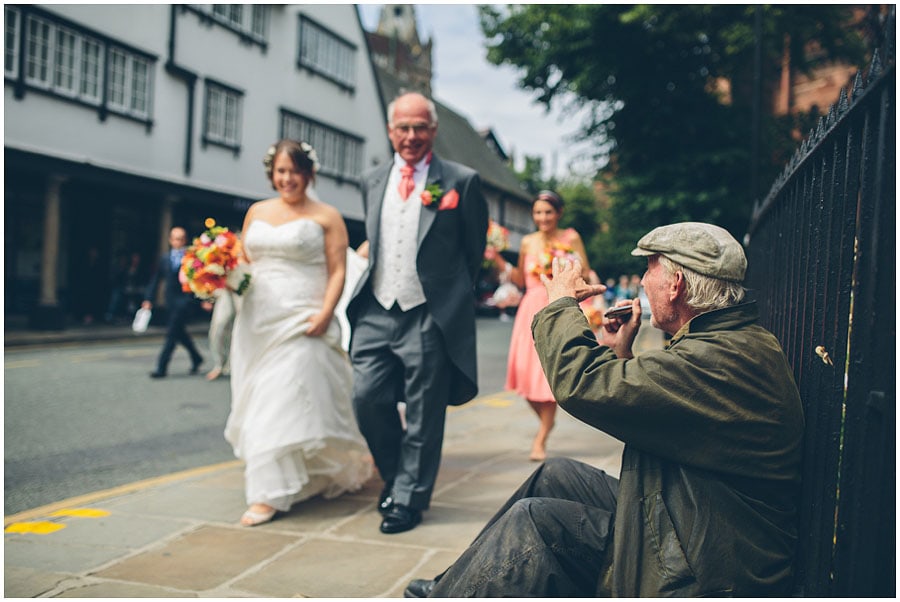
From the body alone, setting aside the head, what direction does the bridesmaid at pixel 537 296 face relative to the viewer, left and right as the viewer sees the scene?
facing the viewer

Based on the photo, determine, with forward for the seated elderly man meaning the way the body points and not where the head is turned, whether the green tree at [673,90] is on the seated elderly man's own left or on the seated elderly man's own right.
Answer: on the seated elderly man's own right

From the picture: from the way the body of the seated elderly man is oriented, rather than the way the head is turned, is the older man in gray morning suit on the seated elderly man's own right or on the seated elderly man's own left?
on the seated elderly man's own right

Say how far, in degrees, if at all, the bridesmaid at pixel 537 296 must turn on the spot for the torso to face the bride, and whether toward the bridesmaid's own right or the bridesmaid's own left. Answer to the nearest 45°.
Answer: approximately 45° to the bridesmaid's own right

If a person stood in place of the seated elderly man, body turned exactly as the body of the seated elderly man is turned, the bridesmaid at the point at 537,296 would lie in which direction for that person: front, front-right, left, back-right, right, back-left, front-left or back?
right

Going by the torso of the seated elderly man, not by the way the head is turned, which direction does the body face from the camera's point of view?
to the viewer's left

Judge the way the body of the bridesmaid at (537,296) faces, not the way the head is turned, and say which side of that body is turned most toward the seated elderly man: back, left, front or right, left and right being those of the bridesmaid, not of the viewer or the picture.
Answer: front

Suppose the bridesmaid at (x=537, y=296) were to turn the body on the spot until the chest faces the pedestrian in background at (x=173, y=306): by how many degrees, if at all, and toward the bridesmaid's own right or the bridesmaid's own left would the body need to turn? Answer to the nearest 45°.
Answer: approximately 135° to the bridesmaid's own right

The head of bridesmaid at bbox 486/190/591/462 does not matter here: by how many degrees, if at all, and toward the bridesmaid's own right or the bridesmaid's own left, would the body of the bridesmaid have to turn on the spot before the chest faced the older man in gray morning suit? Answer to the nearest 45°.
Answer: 0° — they already face them

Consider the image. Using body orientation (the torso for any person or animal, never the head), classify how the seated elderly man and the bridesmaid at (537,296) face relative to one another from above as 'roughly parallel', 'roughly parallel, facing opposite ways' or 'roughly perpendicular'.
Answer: roughly perpendicular
